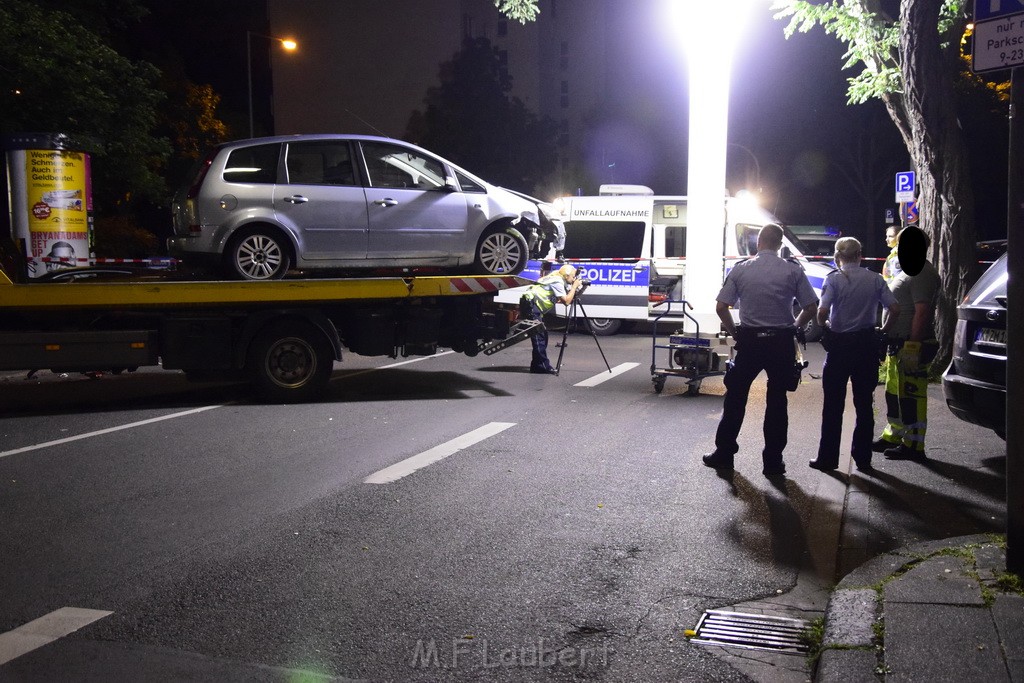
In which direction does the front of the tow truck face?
to the viewer's left

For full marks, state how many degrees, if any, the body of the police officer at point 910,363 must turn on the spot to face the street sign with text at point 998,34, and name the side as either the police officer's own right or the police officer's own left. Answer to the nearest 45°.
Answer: approximately 90° to the police officer's own left

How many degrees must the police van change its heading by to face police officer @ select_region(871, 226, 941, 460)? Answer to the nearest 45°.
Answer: approximately 90° to its right

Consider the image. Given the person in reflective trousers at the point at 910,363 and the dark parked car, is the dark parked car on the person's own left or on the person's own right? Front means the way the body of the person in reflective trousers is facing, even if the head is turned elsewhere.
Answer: on the person's own left

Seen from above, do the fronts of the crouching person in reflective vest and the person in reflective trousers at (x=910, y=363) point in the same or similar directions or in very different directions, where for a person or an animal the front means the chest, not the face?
very different directions

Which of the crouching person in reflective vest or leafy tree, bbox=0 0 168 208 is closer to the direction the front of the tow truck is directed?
the leafy tree

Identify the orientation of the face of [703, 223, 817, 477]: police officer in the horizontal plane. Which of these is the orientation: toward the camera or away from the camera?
away from the camera

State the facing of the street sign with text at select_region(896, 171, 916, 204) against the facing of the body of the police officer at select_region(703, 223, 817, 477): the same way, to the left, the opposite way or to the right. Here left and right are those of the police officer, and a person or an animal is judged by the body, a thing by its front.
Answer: the opposite way

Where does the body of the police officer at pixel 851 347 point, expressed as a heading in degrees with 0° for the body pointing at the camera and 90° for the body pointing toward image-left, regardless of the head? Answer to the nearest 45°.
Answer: approximately 180°

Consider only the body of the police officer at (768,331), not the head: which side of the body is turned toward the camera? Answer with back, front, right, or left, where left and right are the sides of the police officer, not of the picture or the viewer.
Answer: back

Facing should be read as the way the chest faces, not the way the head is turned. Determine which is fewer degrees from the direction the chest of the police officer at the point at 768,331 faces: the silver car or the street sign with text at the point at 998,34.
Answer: the silver car

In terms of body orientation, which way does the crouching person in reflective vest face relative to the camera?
to the viewer's right

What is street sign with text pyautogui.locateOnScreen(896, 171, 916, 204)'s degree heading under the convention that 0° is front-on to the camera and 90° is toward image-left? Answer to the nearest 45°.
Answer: approximately 0°
